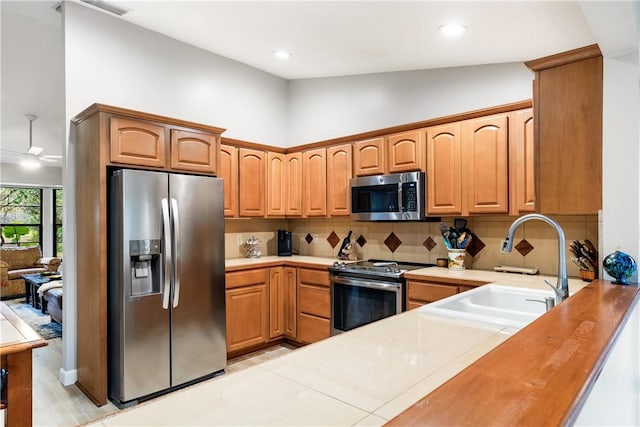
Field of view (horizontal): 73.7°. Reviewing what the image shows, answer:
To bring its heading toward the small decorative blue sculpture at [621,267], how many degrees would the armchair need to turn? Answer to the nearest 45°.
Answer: approximately 45° to its right

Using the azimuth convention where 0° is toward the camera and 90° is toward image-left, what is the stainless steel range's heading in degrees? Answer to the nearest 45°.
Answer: approximately 45°

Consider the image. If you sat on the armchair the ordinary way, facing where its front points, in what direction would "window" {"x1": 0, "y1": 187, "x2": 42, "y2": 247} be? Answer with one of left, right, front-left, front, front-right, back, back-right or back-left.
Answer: back-left

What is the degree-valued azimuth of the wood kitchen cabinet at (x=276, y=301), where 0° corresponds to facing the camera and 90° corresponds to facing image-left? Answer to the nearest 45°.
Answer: approximately 315°

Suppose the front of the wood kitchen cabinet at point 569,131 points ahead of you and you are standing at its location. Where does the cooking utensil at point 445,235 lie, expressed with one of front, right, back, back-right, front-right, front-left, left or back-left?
front-right

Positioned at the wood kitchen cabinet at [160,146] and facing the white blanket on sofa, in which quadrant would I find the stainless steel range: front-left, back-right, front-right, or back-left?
back-right

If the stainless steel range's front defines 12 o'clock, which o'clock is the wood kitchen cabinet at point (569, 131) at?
The wood kitchen cabinet is roughly at 9 o'clock from the stainless steel range.

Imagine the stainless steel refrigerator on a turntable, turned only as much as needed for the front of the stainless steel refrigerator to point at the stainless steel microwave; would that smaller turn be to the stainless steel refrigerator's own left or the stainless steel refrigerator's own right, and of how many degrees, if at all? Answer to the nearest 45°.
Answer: approximately 45° to the stainless steel refrigerator's own left

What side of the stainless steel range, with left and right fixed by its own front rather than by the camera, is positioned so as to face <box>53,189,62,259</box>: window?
right

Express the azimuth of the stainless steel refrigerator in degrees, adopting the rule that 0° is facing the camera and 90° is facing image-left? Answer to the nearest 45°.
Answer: approximately 315°

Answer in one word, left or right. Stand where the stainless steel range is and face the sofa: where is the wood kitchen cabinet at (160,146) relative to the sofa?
left
